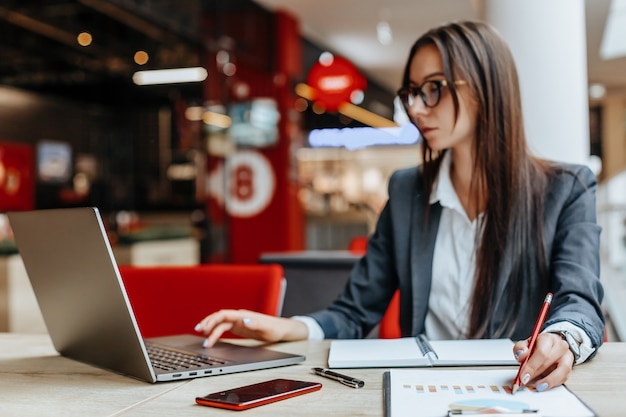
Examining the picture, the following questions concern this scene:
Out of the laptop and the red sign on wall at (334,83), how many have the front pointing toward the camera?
1

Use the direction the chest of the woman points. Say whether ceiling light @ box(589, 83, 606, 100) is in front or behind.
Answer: behind

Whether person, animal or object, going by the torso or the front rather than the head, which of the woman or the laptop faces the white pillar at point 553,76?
the laptop

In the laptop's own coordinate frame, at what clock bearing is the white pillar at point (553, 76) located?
The white pillar is roughly at 12 o'clock from the laptop.

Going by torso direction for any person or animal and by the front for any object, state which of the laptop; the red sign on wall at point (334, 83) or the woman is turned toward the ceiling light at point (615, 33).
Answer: the laptop

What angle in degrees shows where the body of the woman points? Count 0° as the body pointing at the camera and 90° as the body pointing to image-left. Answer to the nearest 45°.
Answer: approximately 45°

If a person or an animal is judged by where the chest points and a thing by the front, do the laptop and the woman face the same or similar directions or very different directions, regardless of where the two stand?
very different directions

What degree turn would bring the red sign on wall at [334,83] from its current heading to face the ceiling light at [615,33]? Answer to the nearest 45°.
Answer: approximately 135° to its left

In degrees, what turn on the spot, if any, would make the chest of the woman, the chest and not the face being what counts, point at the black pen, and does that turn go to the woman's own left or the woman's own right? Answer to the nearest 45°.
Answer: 0° — they already face it
